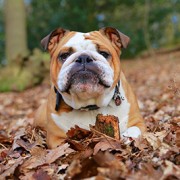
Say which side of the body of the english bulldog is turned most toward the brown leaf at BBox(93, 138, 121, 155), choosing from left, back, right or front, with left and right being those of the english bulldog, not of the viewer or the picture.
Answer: front

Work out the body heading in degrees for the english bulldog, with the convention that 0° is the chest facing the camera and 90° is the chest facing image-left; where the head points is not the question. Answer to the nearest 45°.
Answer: approximately 0°

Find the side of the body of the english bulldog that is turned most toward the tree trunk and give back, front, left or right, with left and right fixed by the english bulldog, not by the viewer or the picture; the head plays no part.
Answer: back

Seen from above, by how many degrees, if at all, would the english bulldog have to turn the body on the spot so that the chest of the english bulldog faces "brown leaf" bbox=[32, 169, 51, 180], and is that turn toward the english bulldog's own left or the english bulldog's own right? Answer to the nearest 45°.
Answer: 0° — it already faces it

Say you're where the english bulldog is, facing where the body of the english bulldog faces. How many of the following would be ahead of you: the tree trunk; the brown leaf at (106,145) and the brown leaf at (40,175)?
2

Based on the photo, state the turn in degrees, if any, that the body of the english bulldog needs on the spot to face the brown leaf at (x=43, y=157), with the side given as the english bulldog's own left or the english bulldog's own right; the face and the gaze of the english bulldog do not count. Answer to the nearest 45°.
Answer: approximately 45° to the english bulldog's own right

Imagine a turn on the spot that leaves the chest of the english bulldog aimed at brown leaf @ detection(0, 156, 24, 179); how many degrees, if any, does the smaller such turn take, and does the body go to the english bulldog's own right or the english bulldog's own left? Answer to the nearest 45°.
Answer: approximately 45° to the english bulldog's own right

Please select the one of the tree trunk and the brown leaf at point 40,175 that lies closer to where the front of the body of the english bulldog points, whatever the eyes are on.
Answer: the brown leaf
